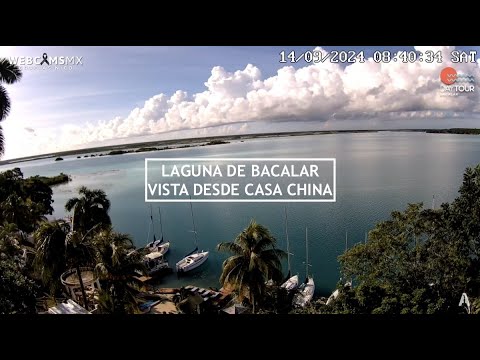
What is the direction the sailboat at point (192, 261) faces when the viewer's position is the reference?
facing away from the viewer and to the right of the viewer

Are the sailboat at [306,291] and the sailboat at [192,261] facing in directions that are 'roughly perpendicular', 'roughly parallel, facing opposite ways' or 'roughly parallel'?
roughly parallel

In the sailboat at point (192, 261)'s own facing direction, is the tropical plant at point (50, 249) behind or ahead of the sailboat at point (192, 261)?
behind

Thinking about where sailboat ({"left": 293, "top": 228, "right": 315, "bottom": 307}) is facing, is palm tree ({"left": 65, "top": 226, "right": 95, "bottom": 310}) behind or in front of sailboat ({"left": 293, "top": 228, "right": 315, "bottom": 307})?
behind

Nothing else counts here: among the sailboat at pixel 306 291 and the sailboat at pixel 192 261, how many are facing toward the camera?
0

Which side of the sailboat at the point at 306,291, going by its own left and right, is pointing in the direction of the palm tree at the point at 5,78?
back

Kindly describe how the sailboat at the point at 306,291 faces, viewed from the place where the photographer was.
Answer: facing away from the viewer and to the right of the viewer

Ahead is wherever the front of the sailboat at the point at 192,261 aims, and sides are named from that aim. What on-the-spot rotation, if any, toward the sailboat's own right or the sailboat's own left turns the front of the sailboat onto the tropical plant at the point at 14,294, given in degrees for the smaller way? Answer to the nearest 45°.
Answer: approximately 135° to the sailboat's own right

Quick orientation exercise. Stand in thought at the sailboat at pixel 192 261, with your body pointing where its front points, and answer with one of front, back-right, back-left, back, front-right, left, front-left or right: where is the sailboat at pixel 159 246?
left
